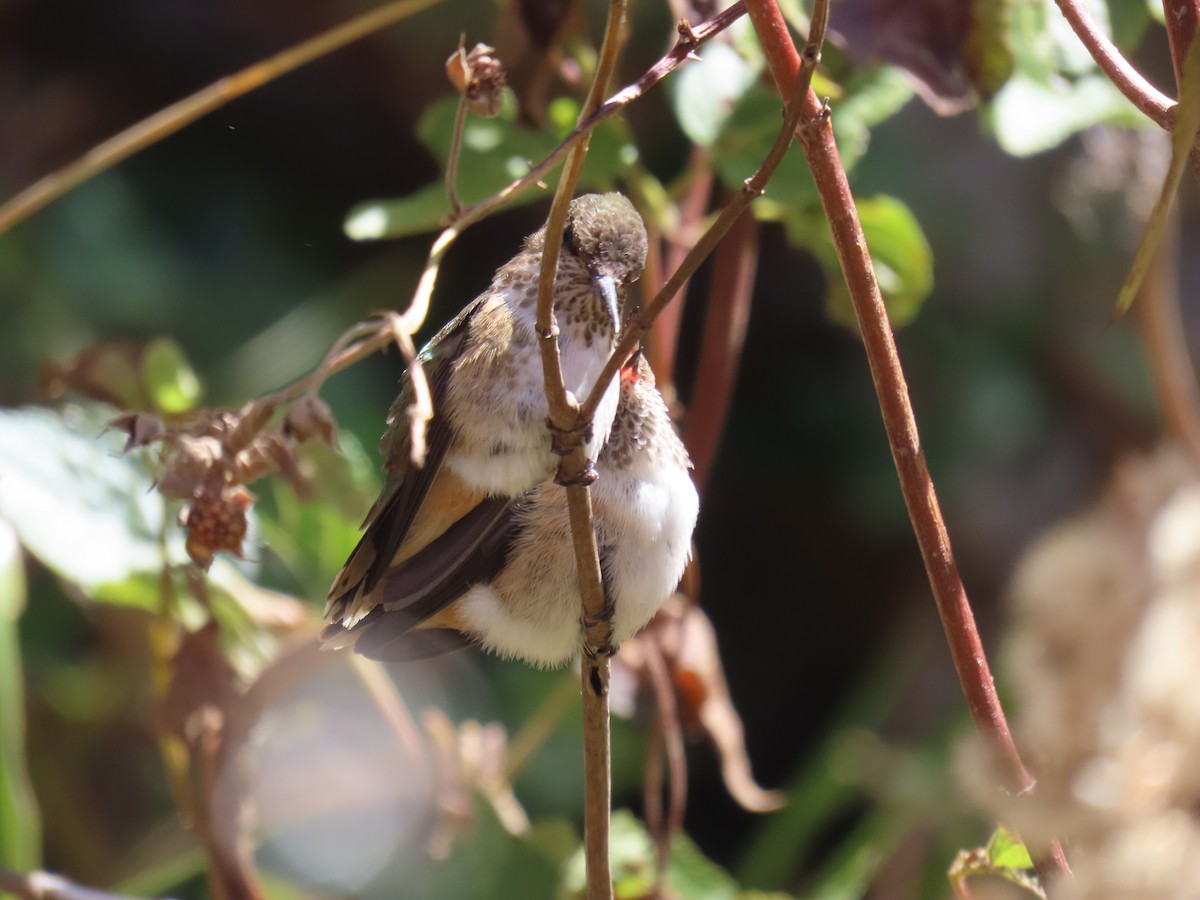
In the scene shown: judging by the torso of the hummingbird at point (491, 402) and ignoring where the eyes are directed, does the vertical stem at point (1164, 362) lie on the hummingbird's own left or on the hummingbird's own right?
on the hummingbird's own left

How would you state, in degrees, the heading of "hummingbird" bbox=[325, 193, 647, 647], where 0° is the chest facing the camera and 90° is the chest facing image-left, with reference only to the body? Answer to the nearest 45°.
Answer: approximately 315°

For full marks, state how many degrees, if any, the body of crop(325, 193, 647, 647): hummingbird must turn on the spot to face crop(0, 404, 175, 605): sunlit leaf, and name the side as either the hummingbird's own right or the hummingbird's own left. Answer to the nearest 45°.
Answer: approximately 180°

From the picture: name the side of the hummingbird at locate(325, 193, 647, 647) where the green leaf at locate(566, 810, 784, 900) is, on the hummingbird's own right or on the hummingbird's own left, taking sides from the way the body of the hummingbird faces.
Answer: on the hummingbird's own left
